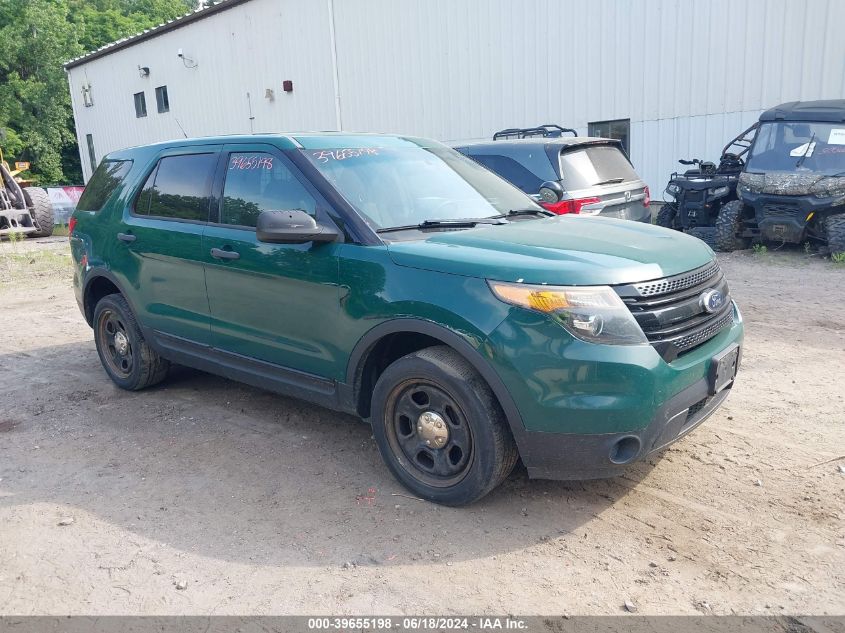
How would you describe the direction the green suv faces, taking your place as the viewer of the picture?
facing the viewer and to the right of the viewer

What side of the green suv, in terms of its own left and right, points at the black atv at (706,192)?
left

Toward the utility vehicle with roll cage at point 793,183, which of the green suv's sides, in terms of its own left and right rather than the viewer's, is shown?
left

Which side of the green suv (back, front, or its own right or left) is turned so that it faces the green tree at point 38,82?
back

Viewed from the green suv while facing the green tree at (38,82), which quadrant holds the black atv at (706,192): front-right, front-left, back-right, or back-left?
front-right

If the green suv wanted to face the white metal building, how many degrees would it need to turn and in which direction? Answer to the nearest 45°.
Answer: approximately 135° to its left
